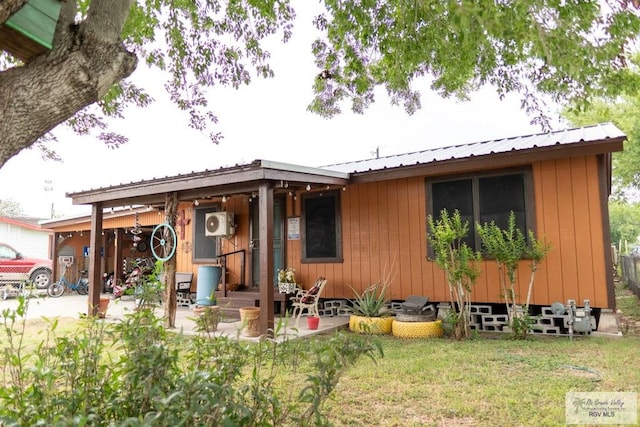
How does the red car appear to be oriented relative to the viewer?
to the viewer's right

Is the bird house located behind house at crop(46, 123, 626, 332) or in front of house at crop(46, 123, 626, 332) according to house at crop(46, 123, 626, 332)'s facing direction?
in front

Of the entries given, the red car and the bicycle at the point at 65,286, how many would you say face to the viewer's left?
1

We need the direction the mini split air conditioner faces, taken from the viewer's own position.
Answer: facing the viewer and to the left of the viewer

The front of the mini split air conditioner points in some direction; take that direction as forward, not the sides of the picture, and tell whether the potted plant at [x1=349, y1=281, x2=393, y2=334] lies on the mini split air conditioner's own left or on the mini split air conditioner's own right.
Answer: on the mini split air conditioner's own left

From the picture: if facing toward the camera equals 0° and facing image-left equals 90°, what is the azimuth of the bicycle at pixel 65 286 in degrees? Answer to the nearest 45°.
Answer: approximately 90°

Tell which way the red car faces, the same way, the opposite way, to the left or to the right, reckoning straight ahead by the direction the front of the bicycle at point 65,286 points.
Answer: the opposite way

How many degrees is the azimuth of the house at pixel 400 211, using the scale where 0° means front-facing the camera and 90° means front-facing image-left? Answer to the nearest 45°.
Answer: approximately 45°

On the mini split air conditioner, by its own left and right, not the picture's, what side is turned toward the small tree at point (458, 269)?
left
